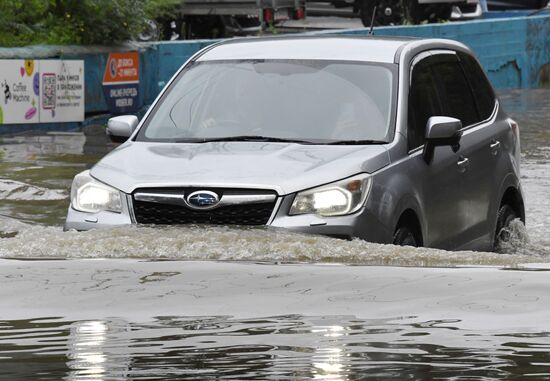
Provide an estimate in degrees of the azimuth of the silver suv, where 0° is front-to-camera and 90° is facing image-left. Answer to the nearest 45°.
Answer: approximately 45°

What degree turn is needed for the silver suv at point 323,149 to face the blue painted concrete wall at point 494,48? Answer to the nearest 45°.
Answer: approximately 135° to its right
